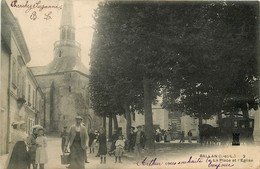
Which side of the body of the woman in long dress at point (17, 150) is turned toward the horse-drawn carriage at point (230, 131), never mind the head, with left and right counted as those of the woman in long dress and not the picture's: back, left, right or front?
front

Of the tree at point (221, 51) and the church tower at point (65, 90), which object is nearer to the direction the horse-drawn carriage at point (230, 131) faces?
the church tower

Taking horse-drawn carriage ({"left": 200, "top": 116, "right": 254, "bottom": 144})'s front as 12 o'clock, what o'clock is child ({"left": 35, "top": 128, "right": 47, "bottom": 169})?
The child is roughly at 10 o'clock from the horse-drawn carriage.

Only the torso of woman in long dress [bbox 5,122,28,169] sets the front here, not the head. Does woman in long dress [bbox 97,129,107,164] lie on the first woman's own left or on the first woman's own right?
on the first woman's own left

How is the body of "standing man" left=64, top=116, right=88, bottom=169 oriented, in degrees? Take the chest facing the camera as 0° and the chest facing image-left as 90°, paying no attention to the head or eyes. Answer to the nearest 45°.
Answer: approximately 0°

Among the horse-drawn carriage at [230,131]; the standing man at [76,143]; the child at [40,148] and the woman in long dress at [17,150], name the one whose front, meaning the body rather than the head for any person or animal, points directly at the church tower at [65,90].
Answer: the horse-drawn carriage

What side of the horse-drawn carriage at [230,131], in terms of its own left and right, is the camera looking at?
left

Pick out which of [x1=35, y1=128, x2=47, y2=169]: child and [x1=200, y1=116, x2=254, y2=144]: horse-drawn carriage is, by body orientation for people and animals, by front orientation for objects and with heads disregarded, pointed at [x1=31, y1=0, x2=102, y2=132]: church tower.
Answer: the horse-drawn carriage
